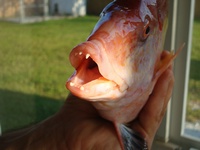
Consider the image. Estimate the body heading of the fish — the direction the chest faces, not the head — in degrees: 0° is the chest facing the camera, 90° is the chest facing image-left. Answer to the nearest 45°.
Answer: approximately 45°

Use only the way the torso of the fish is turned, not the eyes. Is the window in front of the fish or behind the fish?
behind
